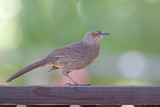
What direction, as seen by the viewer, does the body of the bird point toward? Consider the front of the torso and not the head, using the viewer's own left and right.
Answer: facing to the right of the viewer
